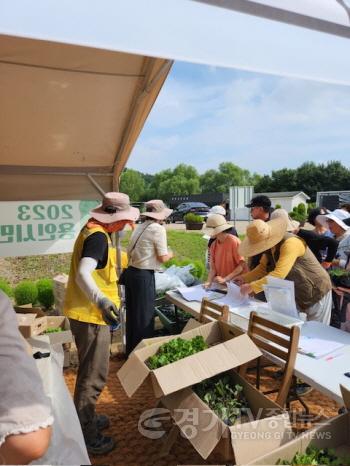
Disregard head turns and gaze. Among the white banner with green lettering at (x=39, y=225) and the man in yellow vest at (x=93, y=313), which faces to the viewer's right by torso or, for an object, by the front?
the man in yellow vest

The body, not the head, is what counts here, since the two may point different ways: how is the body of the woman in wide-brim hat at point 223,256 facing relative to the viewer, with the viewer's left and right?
facing the viewer and to the left of the viewer

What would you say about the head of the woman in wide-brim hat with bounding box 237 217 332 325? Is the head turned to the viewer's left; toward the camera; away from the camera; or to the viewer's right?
to the viewer's left

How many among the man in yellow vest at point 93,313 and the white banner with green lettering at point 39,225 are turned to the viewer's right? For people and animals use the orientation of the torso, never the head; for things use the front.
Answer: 1

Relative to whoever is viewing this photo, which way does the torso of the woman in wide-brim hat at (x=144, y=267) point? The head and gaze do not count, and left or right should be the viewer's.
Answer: facing away from the viewer and to the right of the viewer

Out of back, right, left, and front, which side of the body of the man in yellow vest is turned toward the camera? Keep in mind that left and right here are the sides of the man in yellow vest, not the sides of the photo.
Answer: right

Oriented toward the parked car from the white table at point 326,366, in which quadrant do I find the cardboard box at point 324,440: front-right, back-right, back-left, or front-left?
back-left
